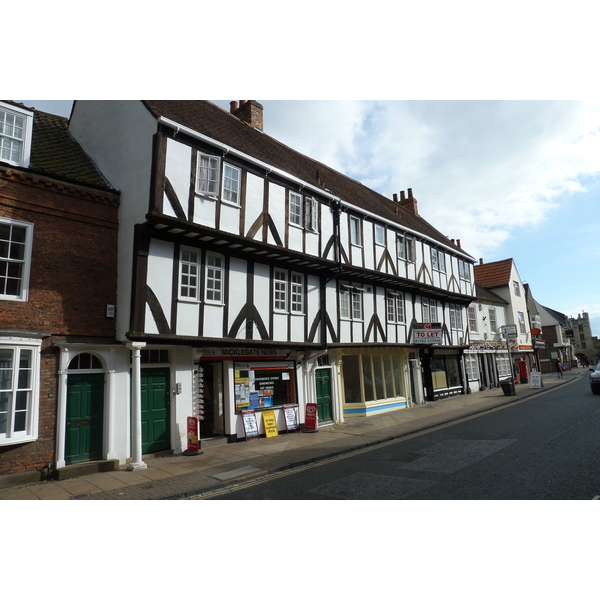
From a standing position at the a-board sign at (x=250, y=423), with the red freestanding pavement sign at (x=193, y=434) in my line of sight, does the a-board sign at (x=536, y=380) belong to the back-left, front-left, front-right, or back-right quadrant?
back-left

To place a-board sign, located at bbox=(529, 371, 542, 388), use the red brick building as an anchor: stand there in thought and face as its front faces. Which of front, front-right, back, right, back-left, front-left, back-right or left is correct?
front-left

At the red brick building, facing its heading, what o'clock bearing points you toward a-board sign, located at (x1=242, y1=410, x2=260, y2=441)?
a-board sign is roughly at 10 o'clock from red brick building.

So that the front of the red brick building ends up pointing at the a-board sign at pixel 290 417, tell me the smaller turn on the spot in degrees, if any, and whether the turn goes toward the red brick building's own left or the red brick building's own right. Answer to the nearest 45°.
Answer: approximately 45° to the red brick building's own left

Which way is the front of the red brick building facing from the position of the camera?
facing the viewer and to the right of the viewer

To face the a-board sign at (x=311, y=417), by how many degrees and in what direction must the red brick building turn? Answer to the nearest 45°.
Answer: approximately 45° to its left
